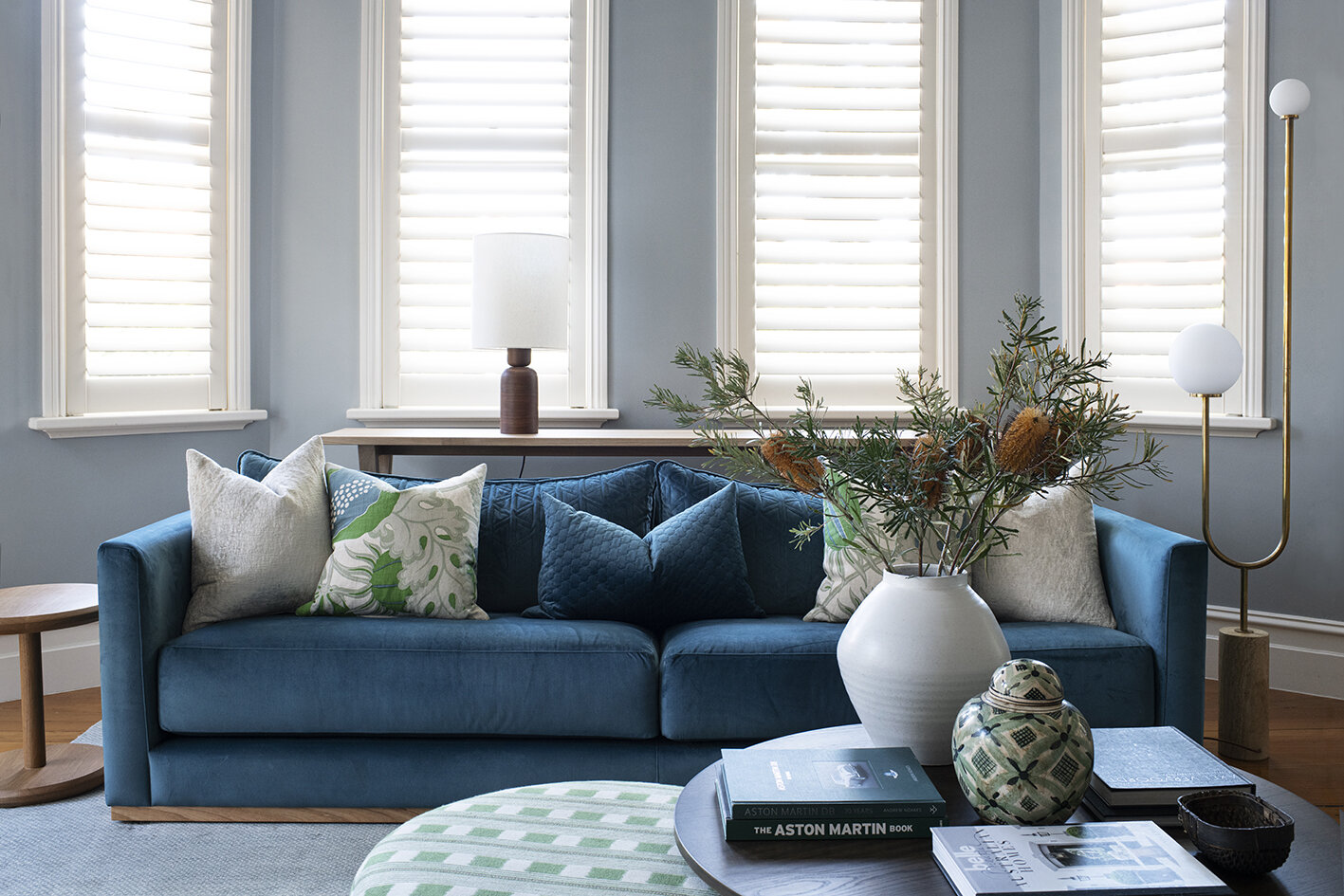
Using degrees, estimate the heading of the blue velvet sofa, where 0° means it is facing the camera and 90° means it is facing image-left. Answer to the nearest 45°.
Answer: approximately 0°

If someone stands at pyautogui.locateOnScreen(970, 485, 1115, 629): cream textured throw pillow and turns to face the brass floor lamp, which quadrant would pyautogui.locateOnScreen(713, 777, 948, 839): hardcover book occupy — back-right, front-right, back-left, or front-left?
back-right

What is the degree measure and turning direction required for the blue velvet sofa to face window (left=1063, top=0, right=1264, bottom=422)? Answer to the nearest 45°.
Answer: approximately 135° to its left

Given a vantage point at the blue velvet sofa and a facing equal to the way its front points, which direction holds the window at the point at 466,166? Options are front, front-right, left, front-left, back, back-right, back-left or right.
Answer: back

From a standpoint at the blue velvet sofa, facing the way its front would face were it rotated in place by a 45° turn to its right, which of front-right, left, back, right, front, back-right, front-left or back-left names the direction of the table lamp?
back-right

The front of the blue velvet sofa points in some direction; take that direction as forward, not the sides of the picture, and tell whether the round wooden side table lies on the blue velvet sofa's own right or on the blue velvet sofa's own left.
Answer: on the blue velvet sofa's own right

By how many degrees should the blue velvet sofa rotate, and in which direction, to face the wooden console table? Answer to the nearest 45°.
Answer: approximately 180°

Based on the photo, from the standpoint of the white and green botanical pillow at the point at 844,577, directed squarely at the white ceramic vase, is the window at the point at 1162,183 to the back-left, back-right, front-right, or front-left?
back-left
